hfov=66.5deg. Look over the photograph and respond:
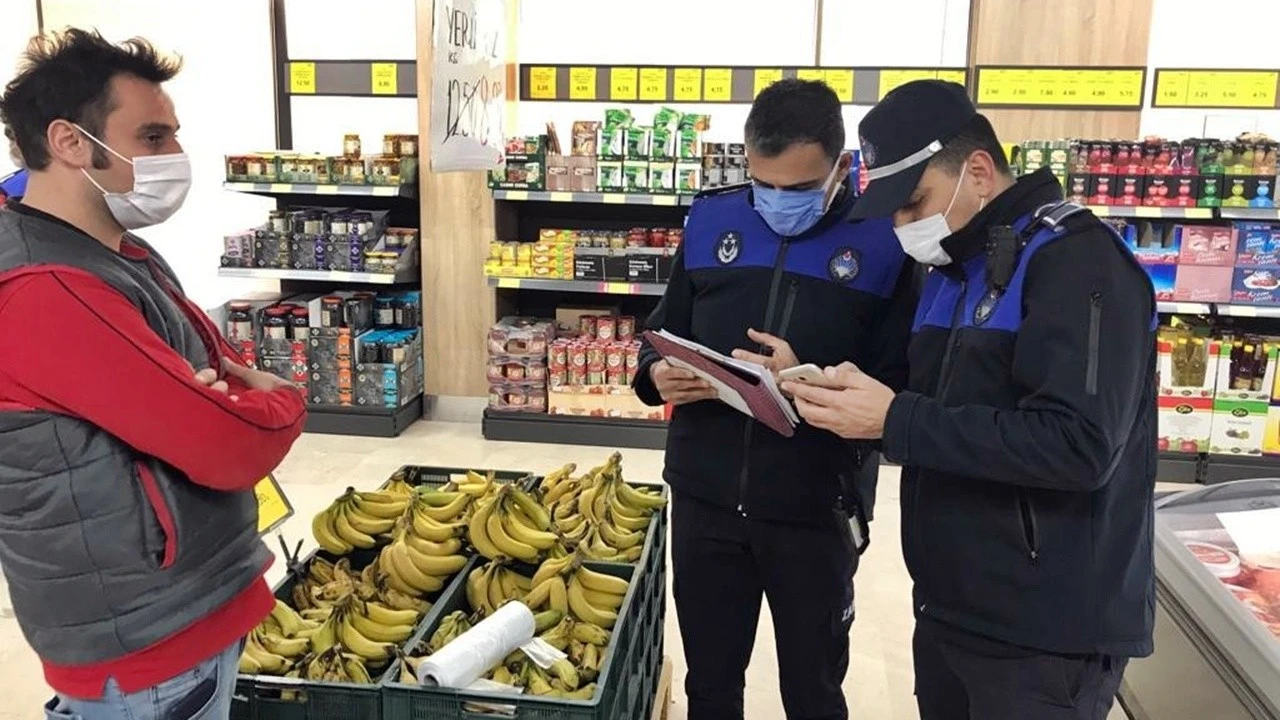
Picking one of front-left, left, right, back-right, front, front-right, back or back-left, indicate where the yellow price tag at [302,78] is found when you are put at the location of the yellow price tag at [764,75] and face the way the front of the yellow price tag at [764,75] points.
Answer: right

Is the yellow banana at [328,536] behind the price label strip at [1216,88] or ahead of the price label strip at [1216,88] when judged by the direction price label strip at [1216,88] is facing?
ahead

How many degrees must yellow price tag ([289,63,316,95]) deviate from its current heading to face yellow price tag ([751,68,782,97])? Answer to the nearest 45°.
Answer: approximately 45° to its left

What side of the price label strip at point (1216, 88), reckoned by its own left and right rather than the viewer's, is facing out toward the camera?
front

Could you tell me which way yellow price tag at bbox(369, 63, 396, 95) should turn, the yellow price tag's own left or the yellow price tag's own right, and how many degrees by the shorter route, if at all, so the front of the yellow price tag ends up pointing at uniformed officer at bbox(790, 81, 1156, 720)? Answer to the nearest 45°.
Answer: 0° — it already faces them

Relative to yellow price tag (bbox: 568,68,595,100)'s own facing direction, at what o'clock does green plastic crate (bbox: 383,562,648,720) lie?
The green plastic crate is roughly at 12 o'clock from the yellow price tag.

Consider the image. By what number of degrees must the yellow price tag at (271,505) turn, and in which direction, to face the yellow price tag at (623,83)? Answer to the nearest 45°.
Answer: approximately 90° to its left

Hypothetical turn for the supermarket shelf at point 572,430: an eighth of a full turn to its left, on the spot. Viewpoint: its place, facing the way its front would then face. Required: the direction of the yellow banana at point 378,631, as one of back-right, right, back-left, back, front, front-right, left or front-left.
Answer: front-right

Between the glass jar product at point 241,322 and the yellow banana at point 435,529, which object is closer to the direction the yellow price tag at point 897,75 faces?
the yellow banana

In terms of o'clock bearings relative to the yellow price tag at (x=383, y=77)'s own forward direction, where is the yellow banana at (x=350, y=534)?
The yellow banana is roughly at 12 o'clock from the yellow price tag.

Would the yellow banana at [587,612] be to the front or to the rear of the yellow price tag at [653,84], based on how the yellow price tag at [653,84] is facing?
to the front

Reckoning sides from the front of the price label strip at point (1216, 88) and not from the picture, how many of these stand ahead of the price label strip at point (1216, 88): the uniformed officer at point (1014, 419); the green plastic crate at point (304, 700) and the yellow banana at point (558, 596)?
3
